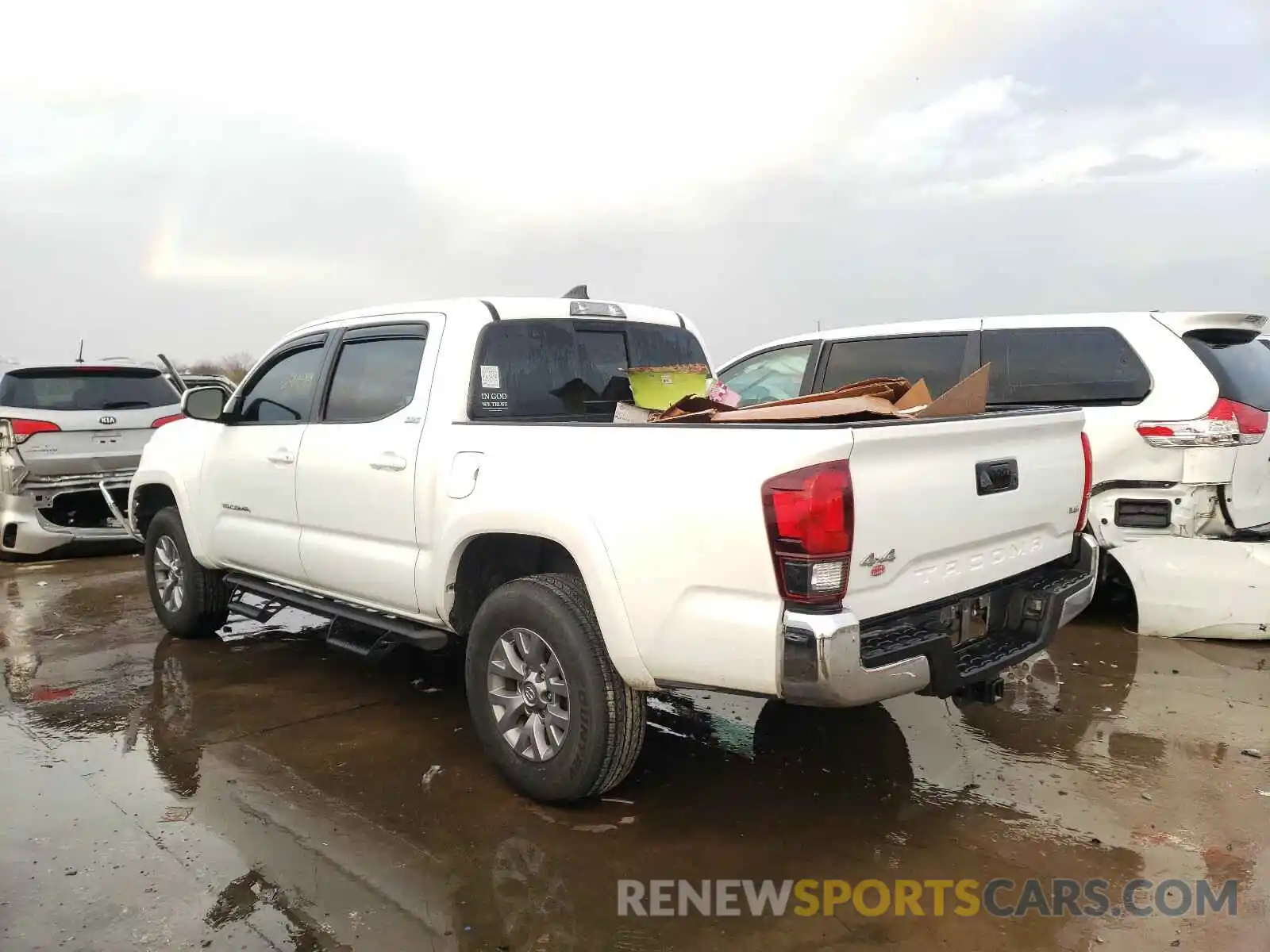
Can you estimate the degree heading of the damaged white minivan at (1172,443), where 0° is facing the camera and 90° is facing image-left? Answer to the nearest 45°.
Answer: approximately 135°

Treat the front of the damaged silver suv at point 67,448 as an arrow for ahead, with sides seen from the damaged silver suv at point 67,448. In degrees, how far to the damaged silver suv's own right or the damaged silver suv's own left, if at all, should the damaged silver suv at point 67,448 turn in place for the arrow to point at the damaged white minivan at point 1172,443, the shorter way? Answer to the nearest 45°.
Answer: approximately 135° to the damaged silver suv's own right

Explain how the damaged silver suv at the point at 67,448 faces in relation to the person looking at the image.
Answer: facing away from the viewer

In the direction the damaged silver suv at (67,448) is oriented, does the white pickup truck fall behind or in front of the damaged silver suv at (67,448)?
behind

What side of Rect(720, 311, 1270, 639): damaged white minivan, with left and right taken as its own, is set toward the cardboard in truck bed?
left

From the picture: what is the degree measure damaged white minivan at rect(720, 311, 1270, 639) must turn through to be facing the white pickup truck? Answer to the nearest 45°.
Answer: approximately 90° to its left

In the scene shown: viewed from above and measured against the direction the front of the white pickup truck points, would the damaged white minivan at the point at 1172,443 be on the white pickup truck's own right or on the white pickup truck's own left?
on the white pickup truck's own right

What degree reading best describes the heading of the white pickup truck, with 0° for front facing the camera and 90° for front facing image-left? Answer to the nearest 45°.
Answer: approximately 135°
